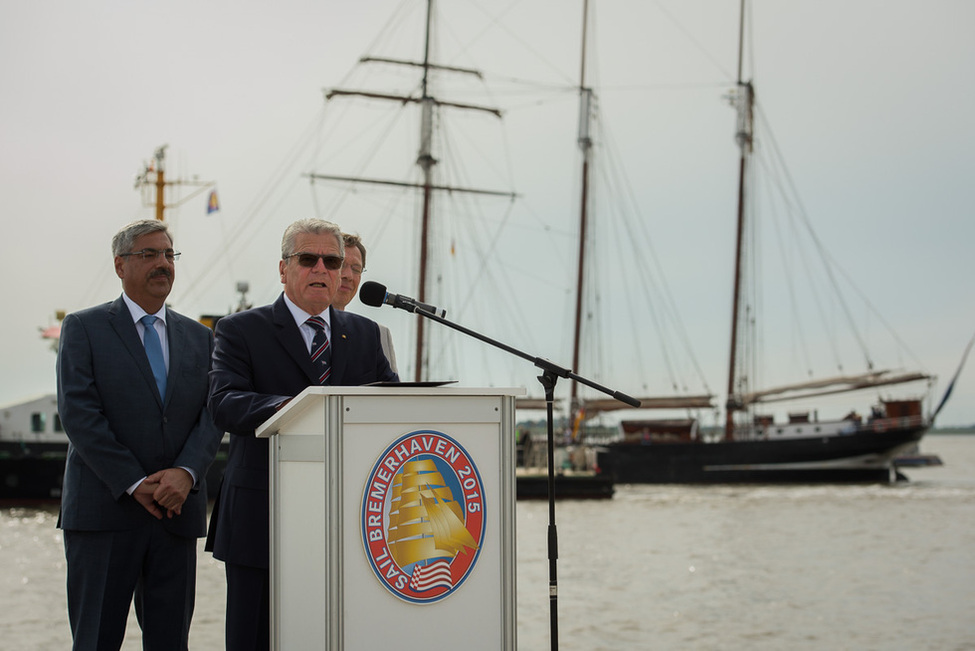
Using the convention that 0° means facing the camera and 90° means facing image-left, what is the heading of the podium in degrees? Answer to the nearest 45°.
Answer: approximately 315°

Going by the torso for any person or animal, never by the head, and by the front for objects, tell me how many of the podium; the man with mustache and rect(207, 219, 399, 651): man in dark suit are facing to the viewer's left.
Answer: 0

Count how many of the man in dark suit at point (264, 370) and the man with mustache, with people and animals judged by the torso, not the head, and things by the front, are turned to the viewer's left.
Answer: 0

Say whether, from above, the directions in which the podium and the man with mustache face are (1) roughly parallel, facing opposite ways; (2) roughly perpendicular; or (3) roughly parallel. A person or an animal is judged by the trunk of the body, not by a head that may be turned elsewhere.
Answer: roughly parallel

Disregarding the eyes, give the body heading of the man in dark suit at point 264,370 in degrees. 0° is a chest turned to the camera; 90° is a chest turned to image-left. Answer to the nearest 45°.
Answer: approximately 315°

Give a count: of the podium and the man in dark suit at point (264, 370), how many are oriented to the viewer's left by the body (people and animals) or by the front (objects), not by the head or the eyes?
0

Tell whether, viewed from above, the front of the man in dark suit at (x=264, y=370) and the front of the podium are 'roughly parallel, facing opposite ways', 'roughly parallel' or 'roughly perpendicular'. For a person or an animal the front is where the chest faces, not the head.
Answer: roughly parallel

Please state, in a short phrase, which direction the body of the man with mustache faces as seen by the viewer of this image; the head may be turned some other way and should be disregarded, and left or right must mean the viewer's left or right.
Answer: facing the viewer and to the right of the viewer

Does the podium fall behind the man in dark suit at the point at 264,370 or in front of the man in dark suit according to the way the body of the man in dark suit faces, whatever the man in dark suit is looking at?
in front

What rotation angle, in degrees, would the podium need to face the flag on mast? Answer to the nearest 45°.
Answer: approximately 135° to its left

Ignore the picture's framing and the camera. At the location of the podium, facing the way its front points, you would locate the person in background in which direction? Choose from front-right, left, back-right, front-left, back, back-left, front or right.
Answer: back-left

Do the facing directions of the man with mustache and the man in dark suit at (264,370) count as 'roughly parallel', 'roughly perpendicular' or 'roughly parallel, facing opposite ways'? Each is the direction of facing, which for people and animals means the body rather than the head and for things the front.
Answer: roughly parallel
